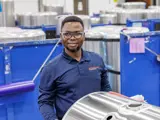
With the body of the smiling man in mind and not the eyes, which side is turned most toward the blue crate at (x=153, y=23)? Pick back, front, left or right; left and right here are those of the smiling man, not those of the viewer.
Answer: back

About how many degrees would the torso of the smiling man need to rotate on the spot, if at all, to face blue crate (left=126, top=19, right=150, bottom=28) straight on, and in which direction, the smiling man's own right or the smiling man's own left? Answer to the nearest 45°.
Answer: approximately 180°

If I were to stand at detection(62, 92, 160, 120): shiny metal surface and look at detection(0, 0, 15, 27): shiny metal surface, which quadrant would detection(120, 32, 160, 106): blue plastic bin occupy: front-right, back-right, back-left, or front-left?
front-right

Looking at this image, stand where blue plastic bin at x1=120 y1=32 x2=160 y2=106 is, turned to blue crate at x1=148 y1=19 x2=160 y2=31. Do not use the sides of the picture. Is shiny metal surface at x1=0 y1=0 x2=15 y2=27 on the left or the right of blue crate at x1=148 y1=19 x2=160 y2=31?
left

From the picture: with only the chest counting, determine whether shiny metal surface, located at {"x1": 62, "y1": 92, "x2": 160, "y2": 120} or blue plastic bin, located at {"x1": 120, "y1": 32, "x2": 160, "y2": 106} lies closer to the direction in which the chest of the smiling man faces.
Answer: the shiny metal surface

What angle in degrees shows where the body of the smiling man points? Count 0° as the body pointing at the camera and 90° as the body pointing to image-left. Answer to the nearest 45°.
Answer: approximately 0°

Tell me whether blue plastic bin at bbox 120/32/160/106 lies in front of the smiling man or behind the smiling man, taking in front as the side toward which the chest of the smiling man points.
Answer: behind

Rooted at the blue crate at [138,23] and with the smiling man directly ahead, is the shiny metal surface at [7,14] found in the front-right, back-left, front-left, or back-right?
front-right

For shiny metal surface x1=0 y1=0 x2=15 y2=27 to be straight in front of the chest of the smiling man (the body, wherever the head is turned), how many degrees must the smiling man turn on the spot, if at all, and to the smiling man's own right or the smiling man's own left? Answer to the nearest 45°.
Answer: approximately 180°

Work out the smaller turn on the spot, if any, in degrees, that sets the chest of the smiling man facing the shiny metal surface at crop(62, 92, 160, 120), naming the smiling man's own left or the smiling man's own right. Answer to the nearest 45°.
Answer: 0° — they already face it

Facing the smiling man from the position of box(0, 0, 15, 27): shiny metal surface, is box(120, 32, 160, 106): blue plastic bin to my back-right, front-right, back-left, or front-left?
front-left
